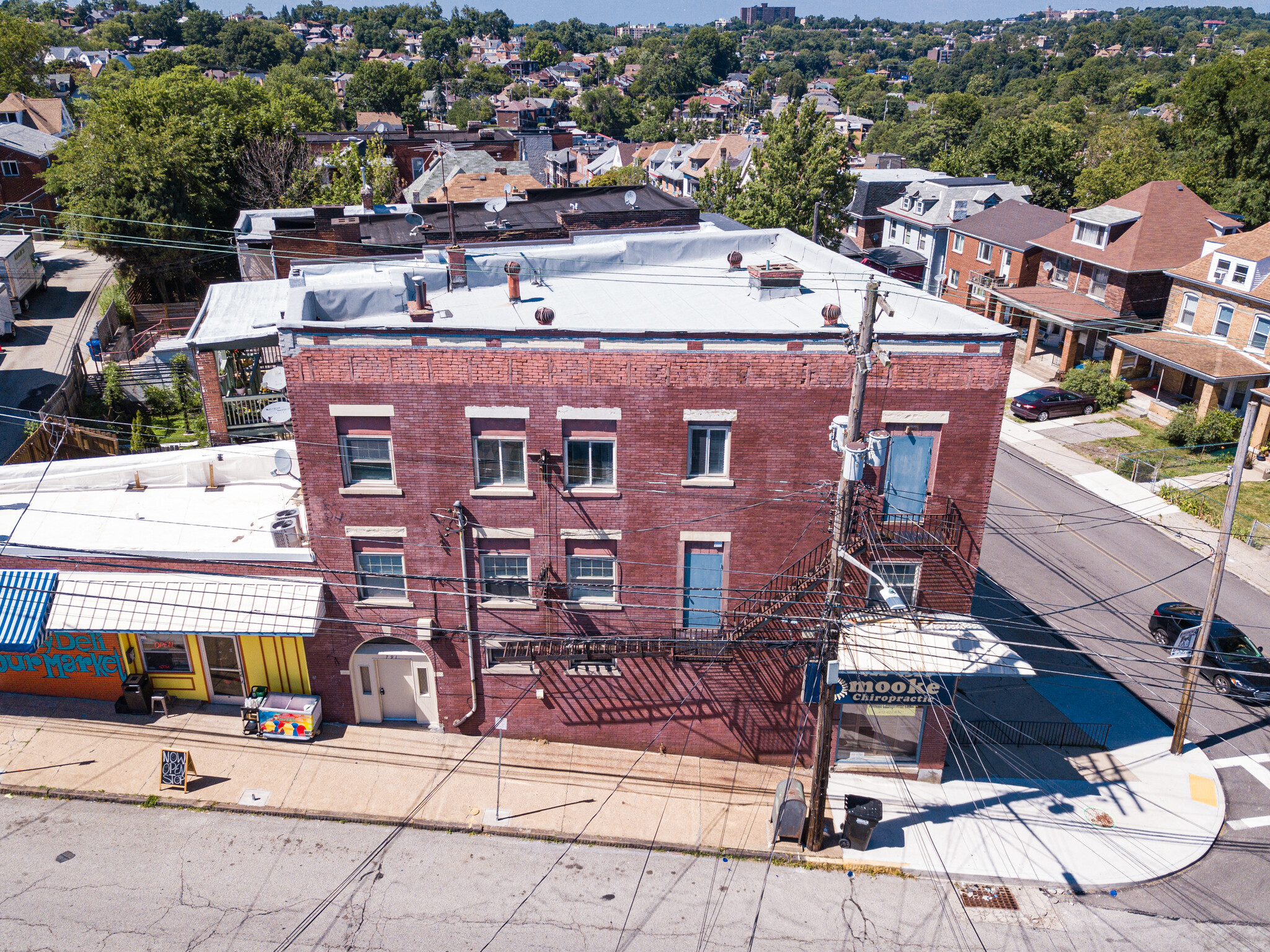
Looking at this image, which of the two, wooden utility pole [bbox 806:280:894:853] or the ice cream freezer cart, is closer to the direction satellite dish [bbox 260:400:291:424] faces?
the ice cream freezer cart

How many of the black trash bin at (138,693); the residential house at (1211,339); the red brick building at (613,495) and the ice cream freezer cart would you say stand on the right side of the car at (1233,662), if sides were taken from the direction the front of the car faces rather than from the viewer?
3

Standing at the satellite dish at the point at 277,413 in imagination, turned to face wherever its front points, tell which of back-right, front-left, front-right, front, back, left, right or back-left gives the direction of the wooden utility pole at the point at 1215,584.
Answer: left

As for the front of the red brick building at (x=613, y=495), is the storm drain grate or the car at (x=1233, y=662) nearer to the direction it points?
the storm drain grate

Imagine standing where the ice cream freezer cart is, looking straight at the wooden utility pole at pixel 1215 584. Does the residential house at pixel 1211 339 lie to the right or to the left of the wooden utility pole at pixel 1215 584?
left

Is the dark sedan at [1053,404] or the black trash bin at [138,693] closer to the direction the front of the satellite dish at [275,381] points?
the black trash bin

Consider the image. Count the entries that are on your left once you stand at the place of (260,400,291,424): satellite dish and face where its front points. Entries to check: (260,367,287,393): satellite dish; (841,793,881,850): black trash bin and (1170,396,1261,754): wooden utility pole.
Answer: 2

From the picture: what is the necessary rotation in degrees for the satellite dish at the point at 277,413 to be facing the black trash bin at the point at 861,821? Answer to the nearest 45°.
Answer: approximately 90° to its left

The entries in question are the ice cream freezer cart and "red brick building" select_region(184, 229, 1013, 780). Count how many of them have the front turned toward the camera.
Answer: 2

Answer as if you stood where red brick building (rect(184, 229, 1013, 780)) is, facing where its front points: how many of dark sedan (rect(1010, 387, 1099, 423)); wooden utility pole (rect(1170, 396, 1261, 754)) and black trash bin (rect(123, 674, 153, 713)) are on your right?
1

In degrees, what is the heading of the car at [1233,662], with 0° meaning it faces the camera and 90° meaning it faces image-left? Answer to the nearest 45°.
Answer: approximately 315°
